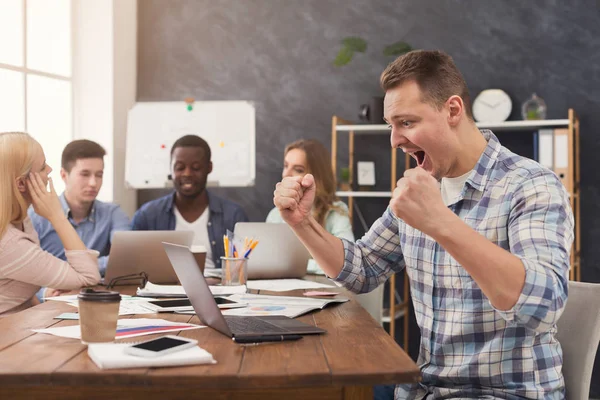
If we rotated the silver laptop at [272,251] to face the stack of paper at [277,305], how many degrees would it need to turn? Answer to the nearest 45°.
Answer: approximately 180°

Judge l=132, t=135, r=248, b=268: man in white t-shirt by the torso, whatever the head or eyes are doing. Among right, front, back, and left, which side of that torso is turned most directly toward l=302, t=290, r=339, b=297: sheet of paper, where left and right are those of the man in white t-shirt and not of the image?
front

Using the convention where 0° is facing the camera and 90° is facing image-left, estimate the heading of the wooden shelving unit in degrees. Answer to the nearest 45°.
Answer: approximately 0°

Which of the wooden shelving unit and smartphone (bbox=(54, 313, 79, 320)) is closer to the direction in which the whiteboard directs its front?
the smartphone

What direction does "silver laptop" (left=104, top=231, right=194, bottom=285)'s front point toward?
away from the camera

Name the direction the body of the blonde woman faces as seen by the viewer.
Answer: to the viewer's right

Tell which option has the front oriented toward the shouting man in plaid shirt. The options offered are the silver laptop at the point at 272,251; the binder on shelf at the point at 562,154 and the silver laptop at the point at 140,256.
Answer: the binder on shelf

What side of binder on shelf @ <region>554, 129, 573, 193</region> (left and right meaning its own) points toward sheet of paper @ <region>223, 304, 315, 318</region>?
front

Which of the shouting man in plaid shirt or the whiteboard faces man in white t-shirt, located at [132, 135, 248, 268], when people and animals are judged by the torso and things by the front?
the whiteboard

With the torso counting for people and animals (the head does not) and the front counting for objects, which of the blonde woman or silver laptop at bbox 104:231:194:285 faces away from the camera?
the silver laptop

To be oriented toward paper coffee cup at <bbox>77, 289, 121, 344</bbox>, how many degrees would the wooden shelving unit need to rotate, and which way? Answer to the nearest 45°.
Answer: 0° — it already faces it

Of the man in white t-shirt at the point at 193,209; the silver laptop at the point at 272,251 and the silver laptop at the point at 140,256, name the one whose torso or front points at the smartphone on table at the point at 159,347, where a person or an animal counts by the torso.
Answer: the man in white t-shirt

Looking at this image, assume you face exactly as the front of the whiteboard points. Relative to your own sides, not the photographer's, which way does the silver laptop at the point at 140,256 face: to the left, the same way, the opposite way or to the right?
the opposite way
